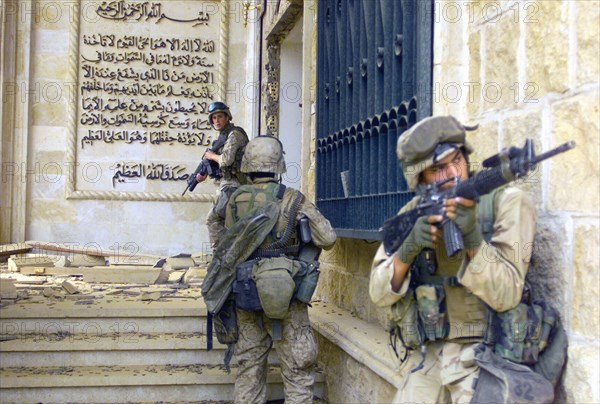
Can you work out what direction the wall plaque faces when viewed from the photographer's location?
facing the viewer

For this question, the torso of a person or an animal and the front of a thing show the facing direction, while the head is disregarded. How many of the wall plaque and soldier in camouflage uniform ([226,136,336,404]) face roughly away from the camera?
1

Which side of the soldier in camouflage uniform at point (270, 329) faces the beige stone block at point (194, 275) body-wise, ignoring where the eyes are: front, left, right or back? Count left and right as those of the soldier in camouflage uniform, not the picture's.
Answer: front

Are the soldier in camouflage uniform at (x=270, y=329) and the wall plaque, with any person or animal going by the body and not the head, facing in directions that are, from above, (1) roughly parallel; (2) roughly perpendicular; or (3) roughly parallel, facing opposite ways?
roughly parallel, facing opposite ways

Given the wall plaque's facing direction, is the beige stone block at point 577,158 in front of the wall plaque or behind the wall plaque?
in front

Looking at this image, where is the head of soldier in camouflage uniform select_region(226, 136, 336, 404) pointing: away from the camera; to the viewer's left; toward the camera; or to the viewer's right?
away from the camera

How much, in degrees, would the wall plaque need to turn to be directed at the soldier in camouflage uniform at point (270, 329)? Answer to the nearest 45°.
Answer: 0° — it already faces them

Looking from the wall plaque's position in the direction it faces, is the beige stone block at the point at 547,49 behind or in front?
in front

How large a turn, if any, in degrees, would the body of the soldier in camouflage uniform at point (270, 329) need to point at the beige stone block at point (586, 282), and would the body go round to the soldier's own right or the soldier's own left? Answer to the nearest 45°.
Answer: approximately 135° to the soldier's own right

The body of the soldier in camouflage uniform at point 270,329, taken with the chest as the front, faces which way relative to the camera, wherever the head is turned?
away from the camera

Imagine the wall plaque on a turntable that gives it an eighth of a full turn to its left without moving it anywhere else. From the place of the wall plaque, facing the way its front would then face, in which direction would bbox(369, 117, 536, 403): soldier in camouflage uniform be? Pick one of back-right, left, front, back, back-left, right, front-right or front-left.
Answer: front-right

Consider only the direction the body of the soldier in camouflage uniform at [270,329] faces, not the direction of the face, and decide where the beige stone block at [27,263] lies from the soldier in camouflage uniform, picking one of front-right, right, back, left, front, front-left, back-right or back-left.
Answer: front-left

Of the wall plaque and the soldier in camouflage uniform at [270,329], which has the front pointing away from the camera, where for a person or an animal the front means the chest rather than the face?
the soldier in camouflage uniform
